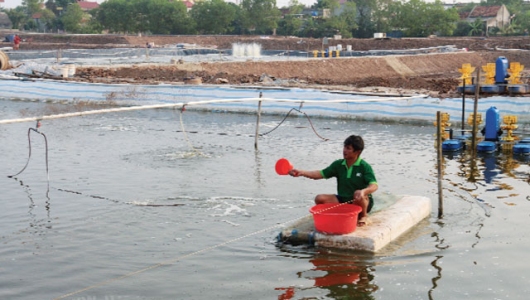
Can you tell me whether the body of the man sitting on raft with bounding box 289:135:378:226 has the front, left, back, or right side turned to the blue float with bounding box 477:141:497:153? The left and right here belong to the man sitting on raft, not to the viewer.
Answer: back

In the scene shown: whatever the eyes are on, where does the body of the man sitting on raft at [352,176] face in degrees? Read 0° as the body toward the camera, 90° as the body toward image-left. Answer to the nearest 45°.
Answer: approximately 45°

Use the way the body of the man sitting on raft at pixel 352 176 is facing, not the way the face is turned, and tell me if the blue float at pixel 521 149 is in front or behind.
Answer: behind
